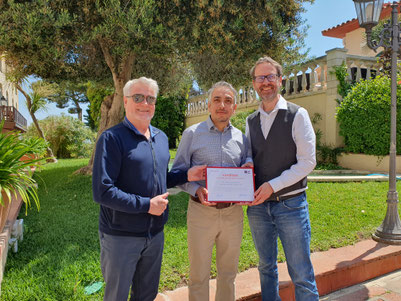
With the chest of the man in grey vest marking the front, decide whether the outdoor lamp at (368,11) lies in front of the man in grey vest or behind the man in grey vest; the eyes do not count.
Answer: behind

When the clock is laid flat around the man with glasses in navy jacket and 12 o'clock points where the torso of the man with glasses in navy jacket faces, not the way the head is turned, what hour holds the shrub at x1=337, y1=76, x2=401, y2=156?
The shrub is roughly at 9 o'clock from the man with glasses in navy jacket.

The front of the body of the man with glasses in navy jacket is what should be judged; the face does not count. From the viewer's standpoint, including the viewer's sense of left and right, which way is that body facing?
facing the viewer and to the right of the viewer

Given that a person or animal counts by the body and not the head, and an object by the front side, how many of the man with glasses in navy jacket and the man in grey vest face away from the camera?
0

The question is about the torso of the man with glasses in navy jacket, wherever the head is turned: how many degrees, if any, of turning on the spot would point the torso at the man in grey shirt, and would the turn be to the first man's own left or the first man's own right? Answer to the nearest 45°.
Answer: approximately 90° to the first man's own left

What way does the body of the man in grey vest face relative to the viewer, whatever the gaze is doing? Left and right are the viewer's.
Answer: facing the viewer and to the left of the viewer

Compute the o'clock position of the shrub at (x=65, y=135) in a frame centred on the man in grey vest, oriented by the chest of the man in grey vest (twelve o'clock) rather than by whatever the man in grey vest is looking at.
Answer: The shrub is roughly at 3 o'clock from the man in grey vest.

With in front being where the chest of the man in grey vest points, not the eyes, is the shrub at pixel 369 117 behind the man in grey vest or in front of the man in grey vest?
behind

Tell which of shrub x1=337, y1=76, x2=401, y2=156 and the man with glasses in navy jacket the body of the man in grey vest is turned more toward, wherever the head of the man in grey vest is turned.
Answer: the man with glasses in navy jacket

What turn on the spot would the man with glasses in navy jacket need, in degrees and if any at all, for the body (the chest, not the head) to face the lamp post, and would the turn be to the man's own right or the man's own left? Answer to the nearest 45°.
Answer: approximately 90° to the man's own left

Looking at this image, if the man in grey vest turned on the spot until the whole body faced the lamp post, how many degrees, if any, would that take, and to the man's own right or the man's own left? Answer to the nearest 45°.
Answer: approximately 180°
